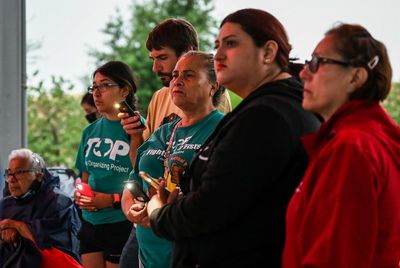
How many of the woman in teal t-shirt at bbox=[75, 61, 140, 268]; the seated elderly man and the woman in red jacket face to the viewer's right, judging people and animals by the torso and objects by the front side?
0

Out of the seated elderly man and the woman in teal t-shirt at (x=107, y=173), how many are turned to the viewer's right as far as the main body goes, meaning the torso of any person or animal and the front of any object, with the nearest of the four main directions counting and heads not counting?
0

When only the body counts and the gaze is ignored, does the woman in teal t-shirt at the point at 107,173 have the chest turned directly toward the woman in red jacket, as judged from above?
no

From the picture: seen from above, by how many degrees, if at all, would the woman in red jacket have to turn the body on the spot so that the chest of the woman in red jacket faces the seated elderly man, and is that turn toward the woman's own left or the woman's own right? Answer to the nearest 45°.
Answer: approximately 45° to the woman's own right

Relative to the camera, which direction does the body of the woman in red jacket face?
to the viewer's left

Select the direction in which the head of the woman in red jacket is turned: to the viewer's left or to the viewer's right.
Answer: to the viewer's left

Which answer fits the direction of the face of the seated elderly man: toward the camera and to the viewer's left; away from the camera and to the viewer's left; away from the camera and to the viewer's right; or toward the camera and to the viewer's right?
toward the camera and to the viewer's left

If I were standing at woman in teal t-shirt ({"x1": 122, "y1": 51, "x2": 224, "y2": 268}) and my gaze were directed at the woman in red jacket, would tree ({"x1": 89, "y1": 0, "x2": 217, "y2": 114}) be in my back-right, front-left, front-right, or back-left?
back-left

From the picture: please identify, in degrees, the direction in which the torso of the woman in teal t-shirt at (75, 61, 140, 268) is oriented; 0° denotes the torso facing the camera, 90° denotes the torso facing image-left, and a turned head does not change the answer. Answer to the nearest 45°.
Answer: approximately 45°

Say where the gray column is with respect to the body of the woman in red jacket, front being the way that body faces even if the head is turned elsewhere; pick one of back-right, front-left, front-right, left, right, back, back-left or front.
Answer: front-right

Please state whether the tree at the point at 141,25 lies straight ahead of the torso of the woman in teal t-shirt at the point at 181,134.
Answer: no

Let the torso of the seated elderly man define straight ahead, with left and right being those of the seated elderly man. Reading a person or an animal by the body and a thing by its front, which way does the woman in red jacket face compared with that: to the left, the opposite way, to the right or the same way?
to the right

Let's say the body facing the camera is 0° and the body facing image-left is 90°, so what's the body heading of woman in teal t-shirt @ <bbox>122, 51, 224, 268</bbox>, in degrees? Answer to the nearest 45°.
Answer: approximately 45°

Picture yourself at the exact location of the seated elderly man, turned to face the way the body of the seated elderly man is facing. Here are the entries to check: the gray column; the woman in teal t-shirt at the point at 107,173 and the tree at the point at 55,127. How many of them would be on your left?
1

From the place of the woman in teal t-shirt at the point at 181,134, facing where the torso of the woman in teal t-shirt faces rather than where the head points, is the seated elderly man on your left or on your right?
on your right

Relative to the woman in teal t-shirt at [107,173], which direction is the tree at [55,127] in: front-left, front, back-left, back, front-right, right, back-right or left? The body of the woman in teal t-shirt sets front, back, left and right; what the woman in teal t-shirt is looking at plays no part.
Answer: back-right

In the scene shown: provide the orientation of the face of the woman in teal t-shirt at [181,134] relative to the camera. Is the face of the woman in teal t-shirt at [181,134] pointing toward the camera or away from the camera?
toward the camera
